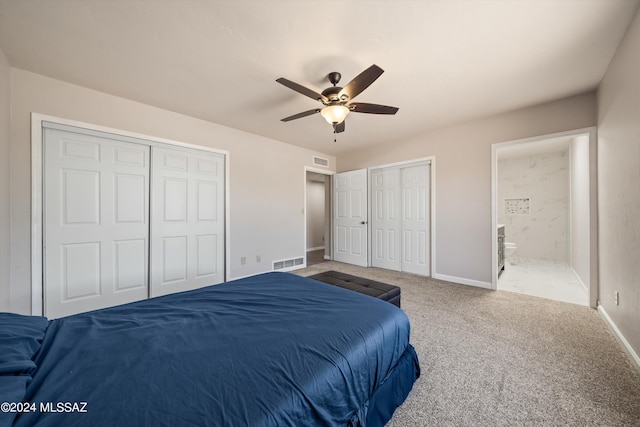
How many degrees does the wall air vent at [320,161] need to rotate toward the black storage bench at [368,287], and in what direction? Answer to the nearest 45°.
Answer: approximately 45° to its right

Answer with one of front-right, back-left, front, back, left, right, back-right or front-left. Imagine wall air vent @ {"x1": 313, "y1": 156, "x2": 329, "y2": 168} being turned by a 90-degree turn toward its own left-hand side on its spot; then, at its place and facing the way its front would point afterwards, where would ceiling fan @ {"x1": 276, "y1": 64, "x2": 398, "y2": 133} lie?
back-right

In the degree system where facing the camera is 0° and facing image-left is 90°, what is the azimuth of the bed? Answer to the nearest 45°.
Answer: approximately 225°

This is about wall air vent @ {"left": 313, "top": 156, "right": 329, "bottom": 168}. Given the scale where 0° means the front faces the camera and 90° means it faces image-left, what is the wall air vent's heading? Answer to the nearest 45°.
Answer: approximately 315°

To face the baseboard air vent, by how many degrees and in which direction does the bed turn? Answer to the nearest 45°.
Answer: approximately 45° to its left

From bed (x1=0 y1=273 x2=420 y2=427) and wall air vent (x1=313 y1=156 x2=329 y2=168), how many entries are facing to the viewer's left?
0
